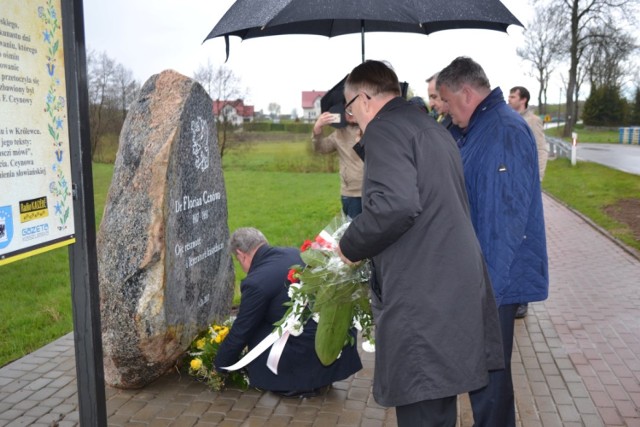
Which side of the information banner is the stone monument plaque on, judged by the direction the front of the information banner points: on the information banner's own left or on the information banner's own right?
on the information banner's own left

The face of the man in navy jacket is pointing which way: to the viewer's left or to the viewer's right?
to the viewer's left

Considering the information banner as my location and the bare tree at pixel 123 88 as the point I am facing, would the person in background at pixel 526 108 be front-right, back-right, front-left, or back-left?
front-right

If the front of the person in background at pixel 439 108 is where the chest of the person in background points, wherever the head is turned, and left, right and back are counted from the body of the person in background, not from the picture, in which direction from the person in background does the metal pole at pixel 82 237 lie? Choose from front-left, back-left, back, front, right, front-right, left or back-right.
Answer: front

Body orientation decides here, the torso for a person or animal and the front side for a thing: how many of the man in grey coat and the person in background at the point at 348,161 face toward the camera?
1

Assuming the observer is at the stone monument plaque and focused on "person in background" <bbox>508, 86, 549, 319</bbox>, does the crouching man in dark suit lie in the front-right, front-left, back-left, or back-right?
front-right

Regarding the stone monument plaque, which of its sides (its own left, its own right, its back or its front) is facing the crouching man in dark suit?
front

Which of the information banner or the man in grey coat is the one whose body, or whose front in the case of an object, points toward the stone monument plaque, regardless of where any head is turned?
the man in grey coat

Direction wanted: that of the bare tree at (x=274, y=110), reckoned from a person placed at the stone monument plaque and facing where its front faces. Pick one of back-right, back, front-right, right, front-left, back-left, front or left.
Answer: back-left

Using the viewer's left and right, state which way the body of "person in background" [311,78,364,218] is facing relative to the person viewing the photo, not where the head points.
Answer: facing the viewer

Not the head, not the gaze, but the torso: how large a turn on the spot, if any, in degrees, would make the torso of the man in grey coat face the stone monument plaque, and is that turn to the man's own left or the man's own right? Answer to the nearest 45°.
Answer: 0° — they already face it

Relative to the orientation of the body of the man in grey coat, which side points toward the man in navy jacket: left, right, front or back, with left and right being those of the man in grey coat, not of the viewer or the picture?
right

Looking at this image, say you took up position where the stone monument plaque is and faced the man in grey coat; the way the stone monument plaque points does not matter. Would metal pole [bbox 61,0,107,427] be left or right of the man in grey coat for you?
right

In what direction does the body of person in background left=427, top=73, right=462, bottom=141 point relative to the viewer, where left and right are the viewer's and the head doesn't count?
facing the viewer and to the left of the viewer

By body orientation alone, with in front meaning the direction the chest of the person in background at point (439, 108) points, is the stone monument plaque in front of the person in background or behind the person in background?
in front
